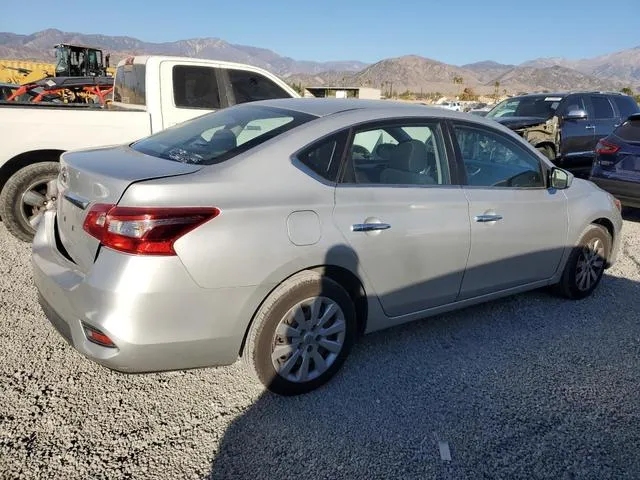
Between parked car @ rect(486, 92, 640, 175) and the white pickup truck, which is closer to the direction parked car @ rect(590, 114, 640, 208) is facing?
the parked car

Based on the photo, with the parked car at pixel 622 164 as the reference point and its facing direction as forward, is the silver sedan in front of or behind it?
behind

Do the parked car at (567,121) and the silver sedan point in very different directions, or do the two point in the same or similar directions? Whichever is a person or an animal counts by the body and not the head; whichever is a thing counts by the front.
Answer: very different directions

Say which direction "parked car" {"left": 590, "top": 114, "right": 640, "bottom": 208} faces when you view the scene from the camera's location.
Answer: facing away from the viewer and to the right of the viewer

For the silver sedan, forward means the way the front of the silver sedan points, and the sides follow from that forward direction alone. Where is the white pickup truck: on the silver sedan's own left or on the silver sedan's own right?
on the silver sedan's own left

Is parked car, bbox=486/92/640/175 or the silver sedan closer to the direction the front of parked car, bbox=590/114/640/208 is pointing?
the parked car

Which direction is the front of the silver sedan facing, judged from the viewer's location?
facing away from the viewer and to the right of the viewer

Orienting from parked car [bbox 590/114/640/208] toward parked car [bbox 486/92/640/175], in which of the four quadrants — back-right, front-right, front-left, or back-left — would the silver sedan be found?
back-left

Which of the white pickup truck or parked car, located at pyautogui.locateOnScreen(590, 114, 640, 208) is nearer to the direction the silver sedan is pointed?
the parked car

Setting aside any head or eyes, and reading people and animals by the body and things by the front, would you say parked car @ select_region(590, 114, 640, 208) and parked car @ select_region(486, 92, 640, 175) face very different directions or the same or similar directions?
very different directions

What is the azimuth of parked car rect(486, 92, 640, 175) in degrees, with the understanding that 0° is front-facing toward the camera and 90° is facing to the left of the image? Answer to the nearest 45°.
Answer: approximately 45°

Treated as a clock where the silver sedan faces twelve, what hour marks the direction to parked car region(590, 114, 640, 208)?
The parked car is roughly at 12 o'clock from the silver sedan.
